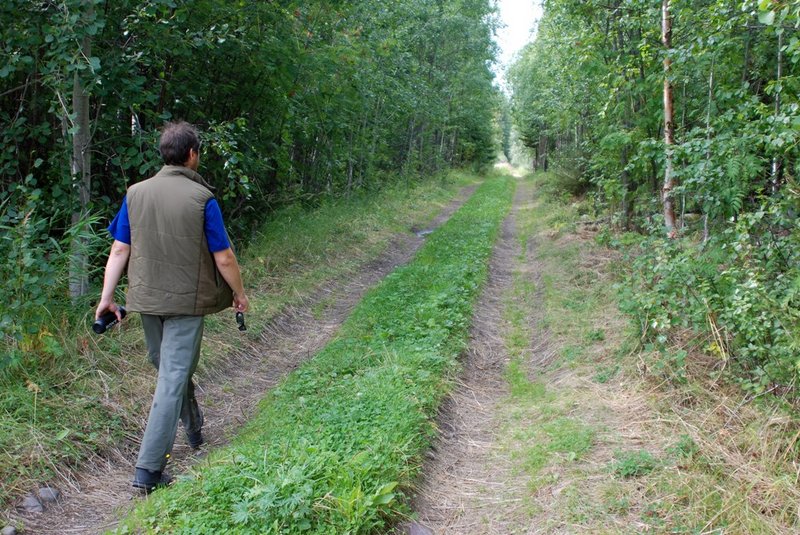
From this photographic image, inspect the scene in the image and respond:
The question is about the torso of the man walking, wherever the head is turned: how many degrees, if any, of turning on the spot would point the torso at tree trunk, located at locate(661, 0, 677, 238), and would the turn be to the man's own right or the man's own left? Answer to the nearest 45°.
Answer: approximately 45° to the man's own right

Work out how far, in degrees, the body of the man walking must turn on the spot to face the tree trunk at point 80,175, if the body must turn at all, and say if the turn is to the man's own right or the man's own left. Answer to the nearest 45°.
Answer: approximately 45° to the man's own left

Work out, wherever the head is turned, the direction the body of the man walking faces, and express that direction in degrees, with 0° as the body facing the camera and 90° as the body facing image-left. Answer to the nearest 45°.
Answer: approximately 225°

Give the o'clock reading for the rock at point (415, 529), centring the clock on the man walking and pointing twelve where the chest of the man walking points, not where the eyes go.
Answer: The rock is roughly at 3 o'clock from the man walking.

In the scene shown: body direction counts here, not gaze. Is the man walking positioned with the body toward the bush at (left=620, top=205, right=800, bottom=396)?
no

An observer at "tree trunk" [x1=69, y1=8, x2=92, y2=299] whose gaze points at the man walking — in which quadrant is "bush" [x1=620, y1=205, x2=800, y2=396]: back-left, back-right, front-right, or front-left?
front-left

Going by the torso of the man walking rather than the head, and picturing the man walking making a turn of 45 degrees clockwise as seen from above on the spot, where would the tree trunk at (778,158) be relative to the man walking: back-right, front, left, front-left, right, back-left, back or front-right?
front
